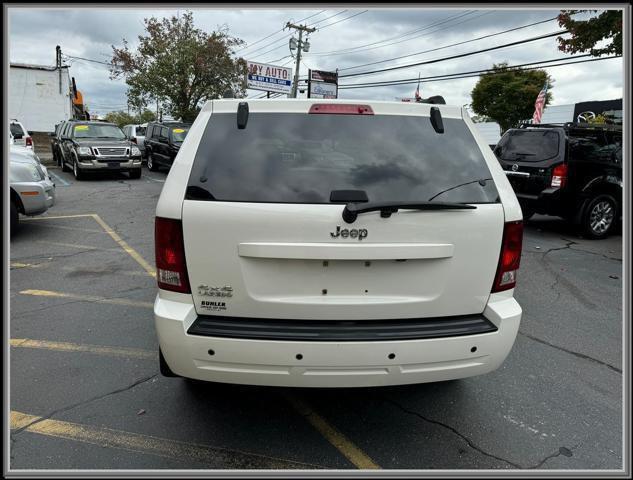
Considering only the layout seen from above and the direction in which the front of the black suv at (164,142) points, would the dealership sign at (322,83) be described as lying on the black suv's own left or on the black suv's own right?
on the black suv's own left

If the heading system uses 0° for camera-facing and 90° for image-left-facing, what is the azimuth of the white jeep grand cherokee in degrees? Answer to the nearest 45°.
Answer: approximately 180°

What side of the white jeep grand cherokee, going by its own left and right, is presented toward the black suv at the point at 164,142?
front

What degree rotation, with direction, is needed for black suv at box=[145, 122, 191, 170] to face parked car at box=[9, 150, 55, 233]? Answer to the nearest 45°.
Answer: approximately 45° to its right

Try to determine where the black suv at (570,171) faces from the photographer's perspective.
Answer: facing away from the viewer and to the right of the viewer

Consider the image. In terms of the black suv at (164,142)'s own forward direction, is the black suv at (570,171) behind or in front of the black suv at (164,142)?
in front

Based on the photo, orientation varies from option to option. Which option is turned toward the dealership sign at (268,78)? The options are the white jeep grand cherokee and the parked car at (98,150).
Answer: the white jeep grand cherokee

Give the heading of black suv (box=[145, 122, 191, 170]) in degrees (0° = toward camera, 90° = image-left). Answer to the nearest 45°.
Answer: approximately 315°

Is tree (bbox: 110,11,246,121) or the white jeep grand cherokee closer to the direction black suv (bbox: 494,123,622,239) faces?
the tree

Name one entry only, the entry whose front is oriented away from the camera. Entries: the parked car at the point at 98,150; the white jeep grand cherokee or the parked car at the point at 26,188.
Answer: the white jeep grand cherokee
